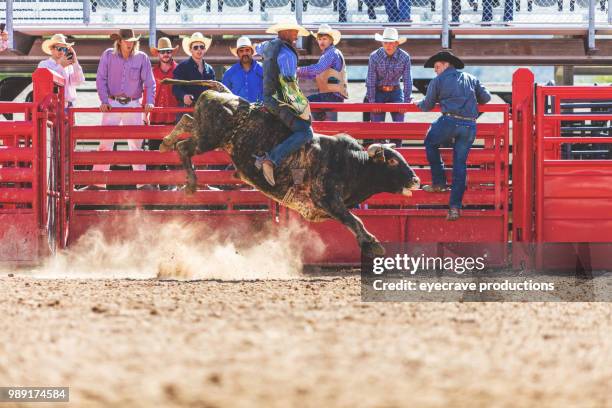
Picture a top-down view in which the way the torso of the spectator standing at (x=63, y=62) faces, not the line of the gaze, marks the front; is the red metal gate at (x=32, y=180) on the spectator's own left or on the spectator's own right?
on the spectator's own right

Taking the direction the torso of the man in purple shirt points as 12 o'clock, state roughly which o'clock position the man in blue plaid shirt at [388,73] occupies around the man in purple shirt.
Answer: The man in blue plaid shirt is roughly at 9 o'clock from the man in purple shirt.

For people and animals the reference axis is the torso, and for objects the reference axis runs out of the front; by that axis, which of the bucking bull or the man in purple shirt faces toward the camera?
the man in purple shirt

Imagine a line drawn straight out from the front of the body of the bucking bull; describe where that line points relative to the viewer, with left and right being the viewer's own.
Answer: facing to the right of the viewer

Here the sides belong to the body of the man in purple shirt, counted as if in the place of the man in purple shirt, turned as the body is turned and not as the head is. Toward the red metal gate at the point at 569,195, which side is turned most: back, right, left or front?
left

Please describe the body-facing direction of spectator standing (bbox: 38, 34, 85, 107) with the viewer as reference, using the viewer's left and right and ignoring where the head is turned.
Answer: facing the viewer and to the right of the viewer

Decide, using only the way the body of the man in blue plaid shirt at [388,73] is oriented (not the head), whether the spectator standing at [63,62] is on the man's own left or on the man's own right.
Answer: on the man's own right

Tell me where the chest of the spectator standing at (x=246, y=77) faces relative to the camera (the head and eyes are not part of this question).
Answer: toward the camera

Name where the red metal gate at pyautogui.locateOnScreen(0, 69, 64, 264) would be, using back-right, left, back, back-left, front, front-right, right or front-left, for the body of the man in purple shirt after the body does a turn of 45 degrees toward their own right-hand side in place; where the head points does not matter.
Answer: front

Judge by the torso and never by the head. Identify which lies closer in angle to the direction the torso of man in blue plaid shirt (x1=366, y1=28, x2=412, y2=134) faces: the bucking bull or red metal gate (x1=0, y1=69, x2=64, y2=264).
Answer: the bucking bull

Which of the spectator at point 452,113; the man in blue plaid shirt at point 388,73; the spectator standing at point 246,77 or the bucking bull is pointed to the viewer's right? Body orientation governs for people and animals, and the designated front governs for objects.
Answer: the bucking bull

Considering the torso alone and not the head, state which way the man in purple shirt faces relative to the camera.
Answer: toward the camera

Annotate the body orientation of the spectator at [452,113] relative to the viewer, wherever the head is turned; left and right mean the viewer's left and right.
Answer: facing away from the viewer and to the left of the viewer

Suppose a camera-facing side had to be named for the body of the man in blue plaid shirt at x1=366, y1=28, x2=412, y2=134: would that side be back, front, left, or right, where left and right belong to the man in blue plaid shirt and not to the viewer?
front

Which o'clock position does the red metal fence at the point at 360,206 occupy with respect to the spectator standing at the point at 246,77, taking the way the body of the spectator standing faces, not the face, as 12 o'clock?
The red metal fence is roughly at 10 o'clock from the spectator standing.
